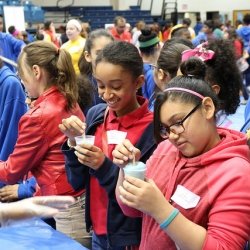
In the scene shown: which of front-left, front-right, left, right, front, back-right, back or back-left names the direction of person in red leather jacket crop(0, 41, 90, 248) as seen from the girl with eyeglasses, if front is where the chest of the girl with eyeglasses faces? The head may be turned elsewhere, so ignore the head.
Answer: right

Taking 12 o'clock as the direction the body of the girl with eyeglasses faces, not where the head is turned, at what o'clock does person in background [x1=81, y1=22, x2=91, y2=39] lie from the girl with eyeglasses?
The person in background is roughly at 4 o'clock from the girl with eyeglasses.

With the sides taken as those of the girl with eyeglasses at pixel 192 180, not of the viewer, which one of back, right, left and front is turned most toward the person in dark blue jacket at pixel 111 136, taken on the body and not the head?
right

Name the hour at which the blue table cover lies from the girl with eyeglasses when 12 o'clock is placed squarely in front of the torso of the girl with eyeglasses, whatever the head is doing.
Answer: The blue table cover is roughly at 2 o'clock from the girl with eyeglasses.

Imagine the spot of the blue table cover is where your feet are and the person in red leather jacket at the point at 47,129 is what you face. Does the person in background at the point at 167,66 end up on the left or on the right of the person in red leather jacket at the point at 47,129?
right

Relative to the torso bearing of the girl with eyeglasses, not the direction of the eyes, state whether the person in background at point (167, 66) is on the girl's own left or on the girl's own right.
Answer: on the girl's own right
